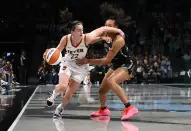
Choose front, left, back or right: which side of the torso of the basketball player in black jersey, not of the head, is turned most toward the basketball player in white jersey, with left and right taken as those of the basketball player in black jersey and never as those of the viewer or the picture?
front

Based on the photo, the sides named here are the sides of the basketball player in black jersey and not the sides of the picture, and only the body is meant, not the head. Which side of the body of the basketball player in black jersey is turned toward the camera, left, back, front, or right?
left
